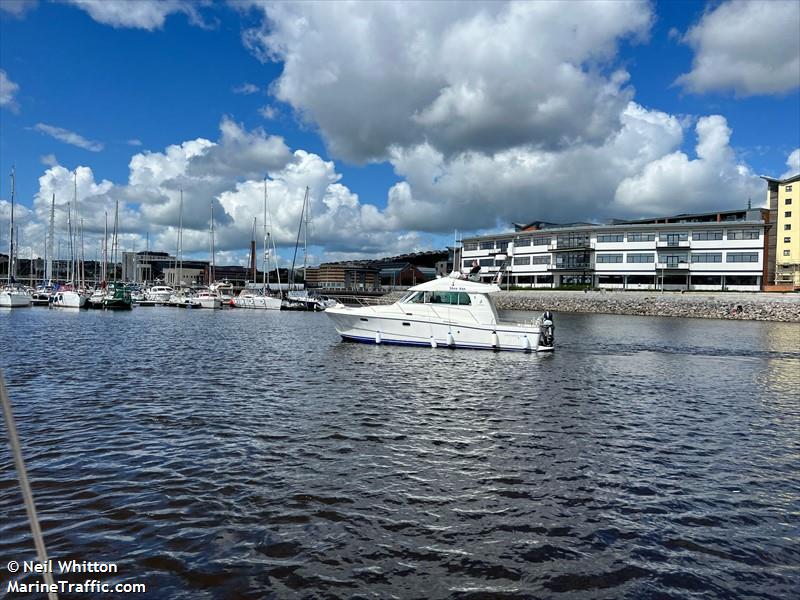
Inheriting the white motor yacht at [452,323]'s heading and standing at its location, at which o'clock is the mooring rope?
The mooring rope is roughly at 9 o'clock from the white motor yacht.

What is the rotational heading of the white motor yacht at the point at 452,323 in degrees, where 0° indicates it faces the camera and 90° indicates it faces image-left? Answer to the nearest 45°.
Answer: approximately 90°
